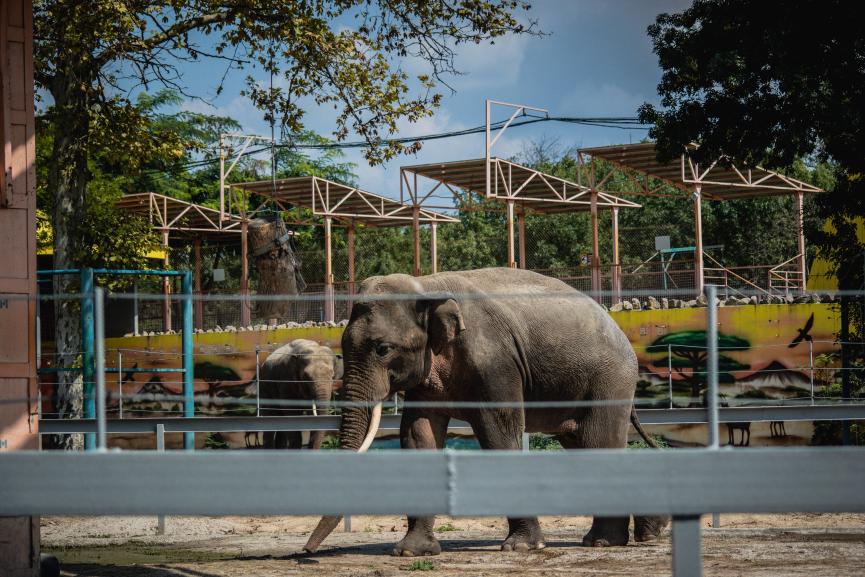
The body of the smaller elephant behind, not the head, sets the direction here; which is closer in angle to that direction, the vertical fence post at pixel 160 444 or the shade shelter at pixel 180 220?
the vertical fence post

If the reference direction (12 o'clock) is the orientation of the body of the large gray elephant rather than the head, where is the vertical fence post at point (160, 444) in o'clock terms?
The vertical fence post is roughly at 1 o'clock from the large gray elephant.

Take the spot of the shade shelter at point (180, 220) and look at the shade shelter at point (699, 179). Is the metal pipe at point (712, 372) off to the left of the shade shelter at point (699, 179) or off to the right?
right

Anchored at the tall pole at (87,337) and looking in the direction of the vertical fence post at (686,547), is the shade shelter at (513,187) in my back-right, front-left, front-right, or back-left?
back-left

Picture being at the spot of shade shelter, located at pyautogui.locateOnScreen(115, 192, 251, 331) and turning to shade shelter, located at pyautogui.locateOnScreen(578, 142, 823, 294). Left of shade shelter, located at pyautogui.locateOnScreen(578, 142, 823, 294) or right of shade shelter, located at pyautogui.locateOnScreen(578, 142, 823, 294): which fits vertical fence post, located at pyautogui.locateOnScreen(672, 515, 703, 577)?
right

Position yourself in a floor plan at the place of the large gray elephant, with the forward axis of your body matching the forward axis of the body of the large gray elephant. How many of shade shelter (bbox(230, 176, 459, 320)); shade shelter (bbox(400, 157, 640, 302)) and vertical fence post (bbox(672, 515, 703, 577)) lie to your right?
2

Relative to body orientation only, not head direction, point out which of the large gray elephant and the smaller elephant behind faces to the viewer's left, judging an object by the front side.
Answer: the large gray elephant

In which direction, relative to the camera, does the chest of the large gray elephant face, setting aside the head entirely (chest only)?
to the viewer's left

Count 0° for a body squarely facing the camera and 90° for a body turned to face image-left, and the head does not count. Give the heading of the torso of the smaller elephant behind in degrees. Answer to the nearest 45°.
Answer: approximately 315°

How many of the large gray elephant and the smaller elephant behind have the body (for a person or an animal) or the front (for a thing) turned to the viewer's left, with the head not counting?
1
